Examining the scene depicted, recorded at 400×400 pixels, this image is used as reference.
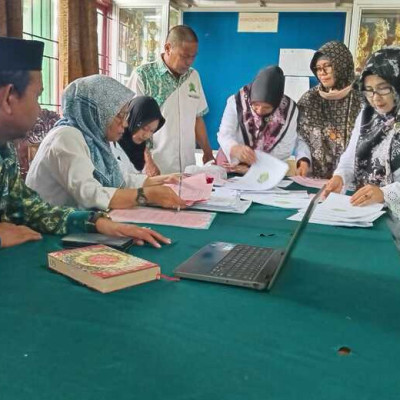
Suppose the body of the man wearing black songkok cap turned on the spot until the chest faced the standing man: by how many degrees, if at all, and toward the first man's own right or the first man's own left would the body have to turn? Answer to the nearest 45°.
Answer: approximately 90° to the first man's own left

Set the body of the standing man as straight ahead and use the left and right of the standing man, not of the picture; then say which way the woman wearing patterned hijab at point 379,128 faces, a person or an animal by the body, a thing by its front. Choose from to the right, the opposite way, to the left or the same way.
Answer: to the right

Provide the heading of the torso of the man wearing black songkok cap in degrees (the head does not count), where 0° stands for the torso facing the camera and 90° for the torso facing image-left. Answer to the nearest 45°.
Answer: approximately 270°

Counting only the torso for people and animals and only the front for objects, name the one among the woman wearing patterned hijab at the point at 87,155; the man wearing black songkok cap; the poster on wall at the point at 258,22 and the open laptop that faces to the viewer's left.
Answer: the open laptop

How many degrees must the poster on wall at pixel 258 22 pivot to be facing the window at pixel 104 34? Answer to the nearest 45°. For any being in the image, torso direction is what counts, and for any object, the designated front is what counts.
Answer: approximately 90° to its right

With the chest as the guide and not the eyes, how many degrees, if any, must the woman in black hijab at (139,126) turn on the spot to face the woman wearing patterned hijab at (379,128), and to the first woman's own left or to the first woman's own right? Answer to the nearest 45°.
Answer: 0° — they already face them

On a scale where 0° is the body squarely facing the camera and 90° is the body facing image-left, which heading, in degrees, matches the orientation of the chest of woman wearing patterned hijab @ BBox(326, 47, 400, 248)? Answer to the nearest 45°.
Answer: approximately 45°

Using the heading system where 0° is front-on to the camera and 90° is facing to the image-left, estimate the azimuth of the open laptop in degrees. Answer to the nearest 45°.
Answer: approximately 90°

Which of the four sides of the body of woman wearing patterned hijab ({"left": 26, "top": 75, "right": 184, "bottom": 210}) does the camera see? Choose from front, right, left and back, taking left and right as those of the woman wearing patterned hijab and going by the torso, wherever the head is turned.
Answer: right

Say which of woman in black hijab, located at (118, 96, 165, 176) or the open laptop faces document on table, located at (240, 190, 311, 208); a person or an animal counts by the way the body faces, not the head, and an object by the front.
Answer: the woman in black hijab

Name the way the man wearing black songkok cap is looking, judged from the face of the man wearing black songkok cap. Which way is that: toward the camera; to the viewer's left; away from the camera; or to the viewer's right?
to the viewer's right

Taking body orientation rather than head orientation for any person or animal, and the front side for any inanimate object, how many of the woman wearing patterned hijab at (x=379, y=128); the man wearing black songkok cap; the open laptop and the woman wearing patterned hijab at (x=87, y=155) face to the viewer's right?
2

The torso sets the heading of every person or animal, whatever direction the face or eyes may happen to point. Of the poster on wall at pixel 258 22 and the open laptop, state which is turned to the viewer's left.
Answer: the open laptop

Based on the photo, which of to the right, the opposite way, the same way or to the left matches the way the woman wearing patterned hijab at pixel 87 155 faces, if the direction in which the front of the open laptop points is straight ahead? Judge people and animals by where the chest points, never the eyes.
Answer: the opposite way

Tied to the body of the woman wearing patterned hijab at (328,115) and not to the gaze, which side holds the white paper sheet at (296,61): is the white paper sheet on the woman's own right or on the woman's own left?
on the woman's own right

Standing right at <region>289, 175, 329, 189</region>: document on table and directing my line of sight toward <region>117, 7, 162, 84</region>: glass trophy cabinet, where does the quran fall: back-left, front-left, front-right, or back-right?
back-left
